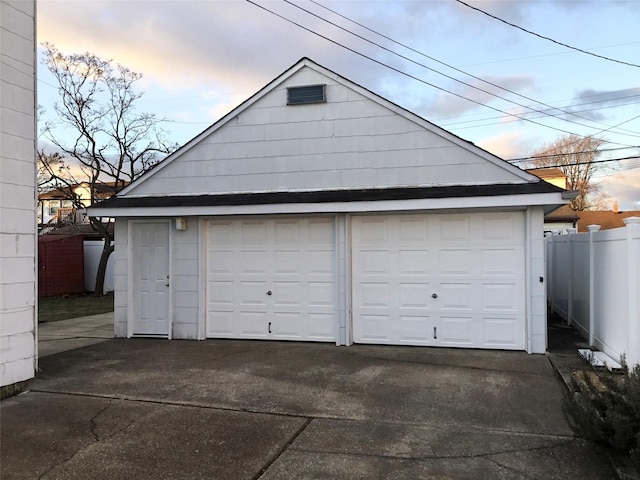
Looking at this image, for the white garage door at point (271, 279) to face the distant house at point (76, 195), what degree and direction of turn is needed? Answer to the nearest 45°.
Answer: approximately 135° to its right

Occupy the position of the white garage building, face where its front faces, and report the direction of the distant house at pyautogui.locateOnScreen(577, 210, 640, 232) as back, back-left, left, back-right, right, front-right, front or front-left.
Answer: back-left

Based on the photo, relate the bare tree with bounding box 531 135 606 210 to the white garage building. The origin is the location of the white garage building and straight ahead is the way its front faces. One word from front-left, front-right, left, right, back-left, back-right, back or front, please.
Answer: back-left

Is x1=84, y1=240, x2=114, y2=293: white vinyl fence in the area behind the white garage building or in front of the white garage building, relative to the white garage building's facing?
behind

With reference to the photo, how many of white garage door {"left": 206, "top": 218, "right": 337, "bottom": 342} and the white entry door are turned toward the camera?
2

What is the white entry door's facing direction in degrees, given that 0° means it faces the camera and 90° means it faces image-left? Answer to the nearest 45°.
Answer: approximately 0°

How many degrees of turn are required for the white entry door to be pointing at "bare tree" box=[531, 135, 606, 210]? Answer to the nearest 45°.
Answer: approximately 135° to its left

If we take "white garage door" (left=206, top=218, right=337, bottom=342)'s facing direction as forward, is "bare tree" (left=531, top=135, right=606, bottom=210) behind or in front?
behind
